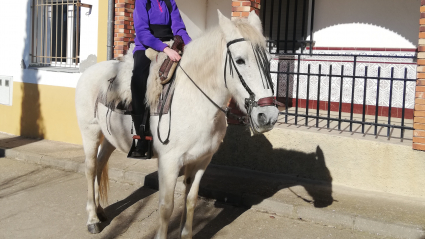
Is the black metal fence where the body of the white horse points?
no

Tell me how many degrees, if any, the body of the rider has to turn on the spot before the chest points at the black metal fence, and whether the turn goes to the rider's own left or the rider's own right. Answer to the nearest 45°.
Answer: approximately 90° to the rider's own left

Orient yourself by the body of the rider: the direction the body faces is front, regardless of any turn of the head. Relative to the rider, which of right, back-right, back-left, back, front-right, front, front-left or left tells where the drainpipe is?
back-left

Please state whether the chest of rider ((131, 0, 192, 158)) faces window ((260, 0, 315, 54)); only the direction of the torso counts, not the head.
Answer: no

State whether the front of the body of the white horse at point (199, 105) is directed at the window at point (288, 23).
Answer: no

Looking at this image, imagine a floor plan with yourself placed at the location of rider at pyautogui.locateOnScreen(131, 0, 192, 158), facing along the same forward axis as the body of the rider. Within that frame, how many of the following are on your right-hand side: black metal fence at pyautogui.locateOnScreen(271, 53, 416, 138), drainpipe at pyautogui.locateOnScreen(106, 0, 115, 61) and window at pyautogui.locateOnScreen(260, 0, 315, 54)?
0

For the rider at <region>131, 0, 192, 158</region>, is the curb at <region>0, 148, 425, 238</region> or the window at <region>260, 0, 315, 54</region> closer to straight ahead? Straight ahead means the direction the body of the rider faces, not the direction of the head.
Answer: the curb

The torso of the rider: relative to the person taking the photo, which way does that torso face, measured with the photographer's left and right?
facing the viewer and to the right of the viewer

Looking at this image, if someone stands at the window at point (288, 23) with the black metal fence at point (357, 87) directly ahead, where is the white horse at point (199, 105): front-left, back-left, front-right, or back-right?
front-right
